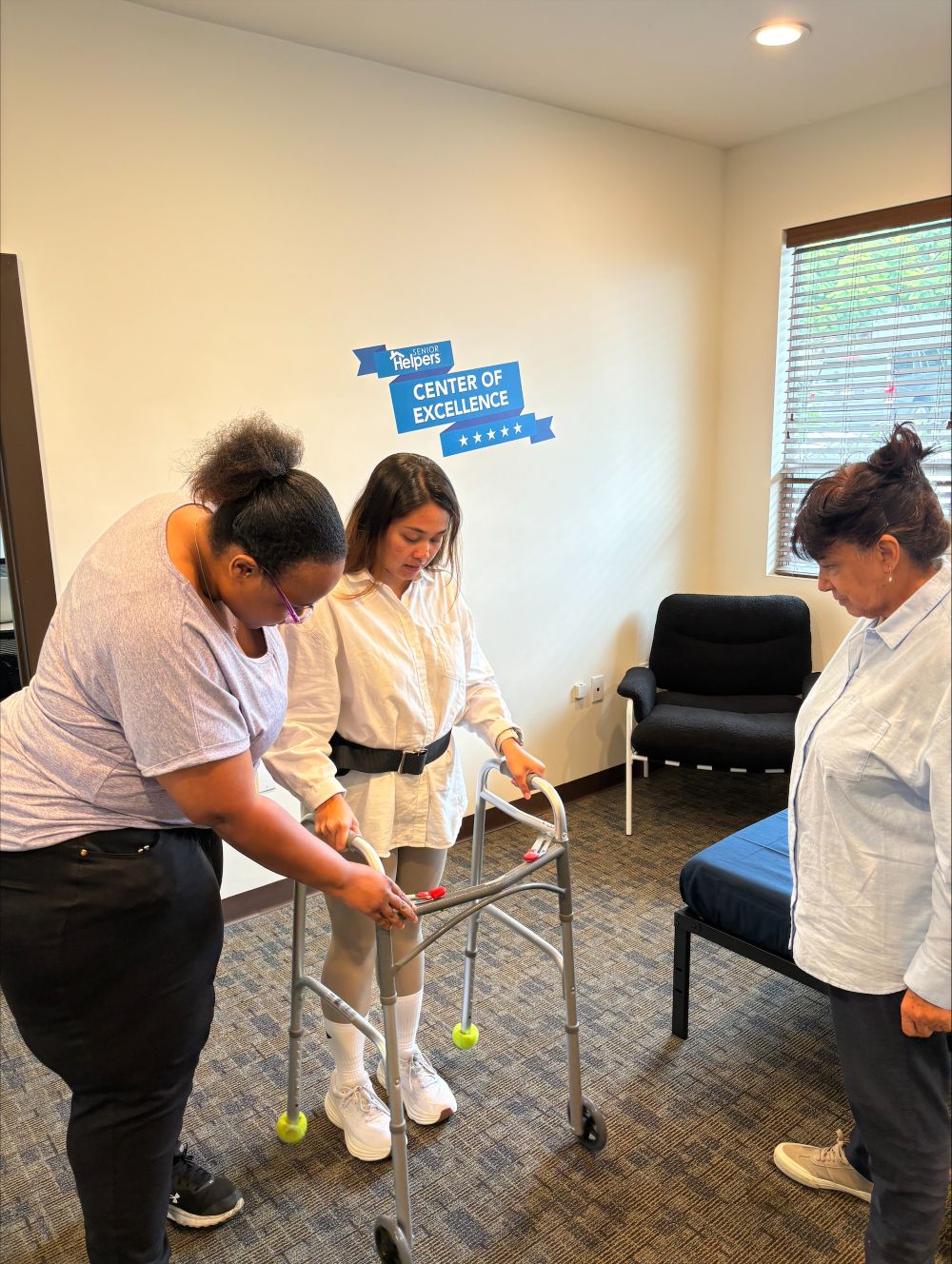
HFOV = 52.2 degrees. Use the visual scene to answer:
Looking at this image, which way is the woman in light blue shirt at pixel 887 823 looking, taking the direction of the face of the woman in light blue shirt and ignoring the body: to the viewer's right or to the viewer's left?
to the viewer's left

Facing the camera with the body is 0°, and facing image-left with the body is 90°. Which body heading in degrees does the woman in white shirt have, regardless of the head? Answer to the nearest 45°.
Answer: approximately 315°

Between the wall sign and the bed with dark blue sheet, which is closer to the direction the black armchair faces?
the bed with dark blue sheet

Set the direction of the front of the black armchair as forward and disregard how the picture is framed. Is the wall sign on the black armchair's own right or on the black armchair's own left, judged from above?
on the black armchair's own right

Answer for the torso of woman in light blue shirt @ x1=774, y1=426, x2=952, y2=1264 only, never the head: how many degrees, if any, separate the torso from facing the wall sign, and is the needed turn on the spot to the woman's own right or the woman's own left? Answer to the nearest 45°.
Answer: approximately 45° to the woman's own right

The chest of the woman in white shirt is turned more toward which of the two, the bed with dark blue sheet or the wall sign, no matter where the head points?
the bed with dark blue sheet

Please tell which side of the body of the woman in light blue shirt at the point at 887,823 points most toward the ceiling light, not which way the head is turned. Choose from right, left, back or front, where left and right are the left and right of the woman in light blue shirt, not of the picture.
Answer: right

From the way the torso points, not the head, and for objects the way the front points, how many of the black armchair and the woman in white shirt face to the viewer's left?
0

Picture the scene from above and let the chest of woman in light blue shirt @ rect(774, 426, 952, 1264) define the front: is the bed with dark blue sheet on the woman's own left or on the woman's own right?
on the woman's own right

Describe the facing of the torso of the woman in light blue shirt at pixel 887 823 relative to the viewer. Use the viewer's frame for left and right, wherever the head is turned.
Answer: facing to the left of the viewer

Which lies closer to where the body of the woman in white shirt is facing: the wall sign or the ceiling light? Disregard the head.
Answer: the ceiling light

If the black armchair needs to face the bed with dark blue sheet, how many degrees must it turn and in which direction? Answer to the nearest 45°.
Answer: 0° — it already faces it
